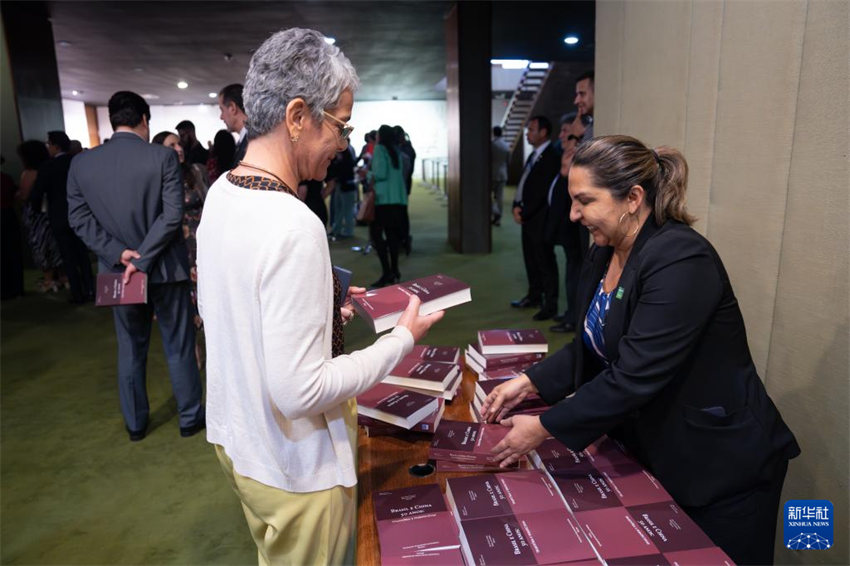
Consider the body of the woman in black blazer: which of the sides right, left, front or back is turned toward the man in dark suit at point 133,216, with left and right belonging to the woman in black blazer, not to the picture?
front

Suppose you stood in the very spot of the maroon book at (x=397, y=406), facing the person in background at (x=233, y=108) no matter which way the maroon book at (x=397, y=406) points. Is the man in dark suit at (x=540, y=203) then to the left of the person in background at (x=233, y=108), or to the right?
right

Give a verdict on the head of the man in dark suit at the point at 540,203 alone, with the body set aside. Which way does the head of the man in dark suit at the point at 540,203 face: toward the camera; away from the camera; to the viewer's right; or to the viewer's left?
to the viewer's left

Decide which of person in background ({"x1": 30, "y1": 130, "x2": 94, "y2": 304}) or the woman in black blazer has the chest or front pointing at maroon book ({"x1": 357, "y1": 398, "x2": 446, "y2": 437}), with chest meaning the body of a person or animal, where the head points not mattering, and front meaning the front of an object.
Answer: the woman in black blazer

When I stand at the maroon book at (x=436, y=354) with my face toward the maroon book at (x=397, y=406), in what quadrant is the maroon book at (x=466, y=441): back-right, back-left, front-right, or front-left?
front-left

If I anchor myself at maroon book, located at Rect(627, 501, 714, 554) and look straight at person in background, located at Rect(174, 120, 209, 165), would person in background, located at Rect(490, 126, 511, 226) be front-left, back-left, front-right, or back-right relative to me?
front-right

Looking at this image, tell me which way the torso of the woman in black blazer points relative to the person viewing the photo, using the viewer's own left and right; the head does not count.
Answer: facing to the left of the viewer

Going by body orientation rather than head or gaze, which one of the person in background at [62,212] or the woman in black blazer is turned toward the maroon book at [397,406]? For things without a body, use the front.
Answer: the woman in black blazer

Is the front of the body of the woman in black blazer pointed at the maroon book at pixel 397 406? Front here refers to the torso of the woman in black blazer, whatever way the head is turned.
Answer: yes
